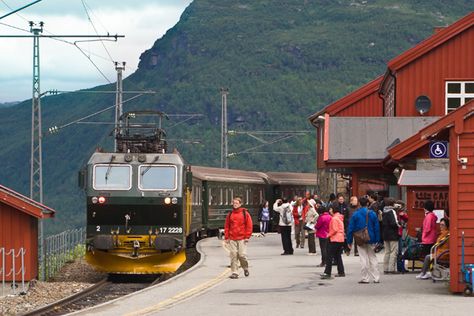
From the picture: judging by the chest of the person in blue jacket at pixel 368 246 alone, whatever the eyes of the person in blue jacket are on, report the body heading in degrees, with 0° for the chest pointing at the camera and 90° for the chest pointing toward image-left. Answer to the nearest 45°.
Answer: approximately 180°

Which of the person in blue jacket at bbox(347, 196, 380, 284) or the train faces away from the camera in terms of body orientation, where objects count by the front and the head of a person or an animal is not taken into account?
the person in blue jacket

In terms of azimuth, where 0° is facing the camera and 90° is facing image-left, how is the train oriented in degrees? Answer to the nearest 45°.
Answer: approximately 0°

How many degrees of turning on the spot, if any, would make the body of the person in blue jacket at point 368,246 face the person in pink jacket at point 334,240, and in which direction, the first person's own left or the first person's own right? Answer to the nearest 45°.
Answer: approximately 45° to the first person's own left

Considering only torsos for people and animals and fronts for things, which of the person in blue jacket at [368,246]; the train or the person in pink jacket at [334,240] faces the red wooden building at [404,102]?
the person in blue jacket

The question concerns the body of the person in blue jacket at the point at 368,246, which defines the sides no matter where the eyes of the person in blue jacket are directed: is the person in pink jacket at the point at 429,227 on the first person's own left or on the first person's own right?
on the first person's own right

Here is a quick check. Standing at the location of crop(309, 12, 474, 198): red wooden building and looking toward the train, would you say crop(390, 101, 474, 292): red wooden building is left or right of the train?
left
